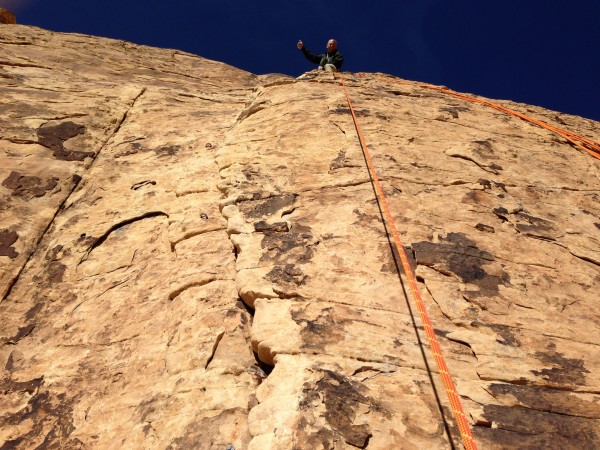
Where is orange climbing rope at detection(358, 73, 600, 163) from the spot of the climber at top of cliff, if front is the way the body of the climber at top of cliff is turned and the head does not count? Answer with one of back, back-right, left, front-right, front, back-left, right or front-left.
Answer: front-left

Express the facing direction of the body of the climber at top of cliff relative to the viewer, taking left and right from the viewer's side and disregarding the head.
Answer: facing the viewer
